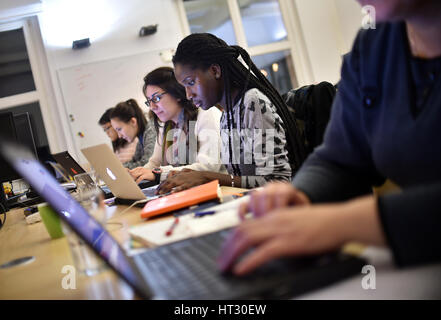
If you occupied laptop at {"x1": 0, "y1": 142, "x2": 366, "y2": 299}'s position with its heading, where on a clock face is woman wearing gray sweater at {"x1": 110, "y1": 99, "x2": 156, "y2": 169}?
The woman wearing gray sweater is roughly at 9 o'clock from the laptop.

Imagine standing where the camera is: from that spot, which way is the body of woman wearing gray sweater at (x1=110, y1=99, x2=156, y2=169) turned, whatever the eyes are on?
to the viewer's left

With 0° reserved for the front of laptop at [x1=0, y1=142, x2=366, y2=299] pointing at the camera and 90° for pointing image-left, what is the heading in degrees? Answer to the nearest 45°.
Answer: approximately 270°

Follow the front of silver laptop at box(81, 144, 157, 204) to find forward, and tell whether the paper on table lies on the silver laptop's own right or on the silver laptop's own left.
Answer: on the silver laptop's own right

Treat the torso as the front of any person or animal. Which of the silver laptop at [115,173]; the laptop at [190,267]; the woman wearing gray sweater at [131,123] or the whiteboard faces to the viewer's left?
the woman wearing gray sweater

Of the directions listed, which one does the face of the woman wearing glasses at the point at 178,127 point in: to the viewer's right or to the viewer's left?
to the viewer's left

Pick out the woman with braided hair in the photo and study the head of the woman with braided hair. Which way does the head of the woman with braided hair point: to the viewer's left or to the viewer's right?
to the viewer's left

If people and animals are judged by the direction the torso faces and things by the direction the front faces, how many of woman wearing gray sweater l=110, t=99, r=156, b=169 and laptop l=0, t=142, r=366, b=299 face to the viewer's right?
1

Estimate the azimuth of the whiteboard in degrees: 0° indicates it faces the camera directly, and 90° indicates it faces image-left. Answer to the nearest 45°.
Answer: approximately 0°

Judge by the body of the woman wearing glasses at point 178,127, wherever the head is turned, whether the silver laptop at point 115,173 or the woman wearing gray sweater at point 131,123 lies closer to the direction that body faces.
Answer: the silver laptop

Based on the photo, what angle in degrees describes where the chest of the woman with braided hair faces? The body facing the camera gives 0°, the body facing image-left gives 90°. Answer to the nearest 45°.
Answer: approximately 90°
